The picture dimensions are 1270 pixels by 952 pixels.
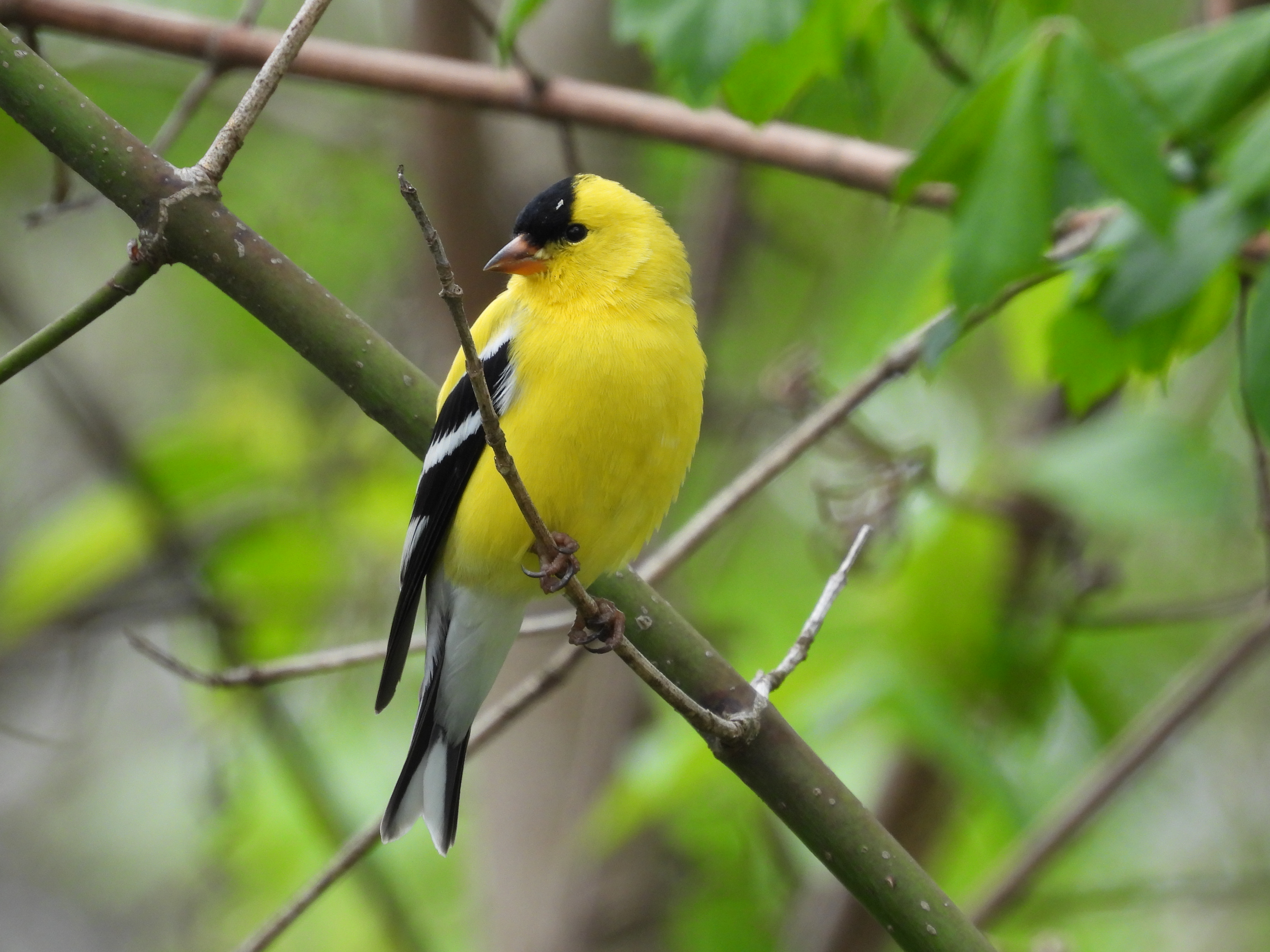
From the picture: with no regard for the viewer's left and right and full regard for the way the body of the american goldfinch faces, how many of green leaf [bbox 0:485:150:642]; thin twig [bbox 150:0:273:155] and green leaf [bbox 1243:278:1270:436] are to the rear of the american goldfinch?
2

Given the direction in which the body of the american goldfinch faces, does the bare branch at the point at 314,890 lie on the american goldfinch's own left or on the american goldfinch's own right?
on the american goldfinch's own right

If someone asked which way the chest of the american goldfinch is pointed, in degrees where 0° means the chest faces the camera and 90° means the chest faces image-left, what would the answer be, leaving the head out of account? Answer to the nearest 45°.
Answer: approximately 315°
